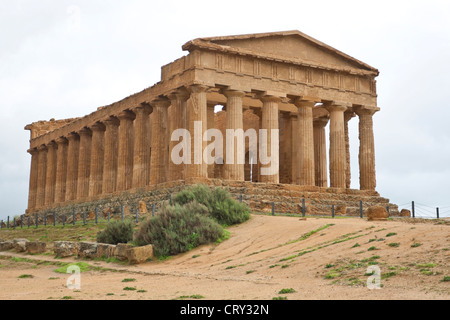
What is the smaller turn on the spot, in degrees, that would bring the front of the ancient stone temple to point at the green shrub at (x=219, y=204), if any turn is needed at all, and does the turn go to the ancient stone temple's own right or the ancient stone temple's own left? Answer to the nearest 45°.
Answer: approximately 45° to the ancient stone temple's own right

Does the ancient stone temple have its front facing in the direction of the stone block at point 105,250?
no

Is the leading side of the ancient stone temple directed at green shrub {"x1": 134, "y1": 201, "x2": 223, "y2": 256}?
no

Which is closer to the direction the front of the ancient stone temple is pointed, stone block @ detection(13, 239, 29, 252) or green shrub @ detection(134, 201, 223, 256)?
the green shrub

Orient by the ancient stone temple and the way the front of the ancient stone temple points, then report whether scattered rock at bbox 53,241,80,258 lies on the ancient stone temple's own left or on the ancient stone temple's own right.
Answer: on the ancient stone temple's own right

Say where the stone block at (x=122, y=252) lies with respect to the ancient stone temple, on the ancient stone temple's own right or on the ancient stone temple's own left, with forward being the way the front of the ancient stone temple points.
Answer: on the ancient stone temple's own right

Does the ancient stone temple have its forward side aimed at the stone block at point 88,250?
no

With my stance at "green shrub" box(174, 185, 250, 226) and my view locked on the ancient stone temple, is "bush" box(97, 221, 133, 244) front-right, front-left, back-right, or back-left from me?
back-left

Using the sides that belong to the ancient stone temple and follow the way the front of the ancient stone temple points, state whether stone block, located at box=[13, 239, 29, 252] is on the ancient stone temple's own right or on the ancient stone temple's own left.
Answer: on the ancient stone temple's own right

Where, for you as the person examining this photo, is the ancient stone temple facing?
facing the viewer and to the right of the viewer

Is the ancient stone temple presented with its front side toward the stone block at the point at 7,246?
no

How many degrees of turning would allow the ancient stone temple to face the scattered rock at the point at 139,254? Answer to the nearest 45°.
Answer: approximately 45° to its right

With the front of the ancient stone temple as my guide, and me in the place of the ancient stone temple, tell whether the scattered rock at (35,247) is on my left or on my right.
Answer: on my right

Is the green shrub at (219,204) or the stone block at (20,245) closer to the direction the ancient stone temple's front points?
the green shrub

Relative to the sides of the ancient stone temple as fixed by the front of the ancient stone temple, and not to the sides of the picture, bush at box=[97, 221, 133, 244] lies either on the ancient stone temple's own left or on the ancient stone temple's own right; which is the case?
on the ancient stone temple's own right
